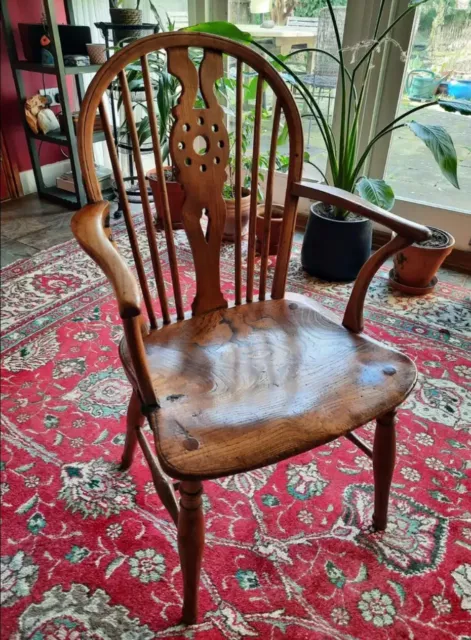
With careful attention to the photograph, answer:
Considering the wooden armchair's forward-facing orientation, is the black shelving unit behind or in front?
behind

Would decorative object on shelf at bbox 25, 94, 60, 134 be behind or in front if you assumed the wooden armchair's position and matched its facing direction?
behind

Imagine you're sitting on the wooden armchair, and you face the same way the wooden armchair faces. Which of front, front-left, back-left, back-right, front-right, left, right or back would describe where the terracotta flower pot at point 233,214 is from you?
back-left

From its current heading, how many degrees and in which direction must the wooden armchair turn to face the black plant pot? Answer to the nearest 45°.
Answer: approximately 135° to its left

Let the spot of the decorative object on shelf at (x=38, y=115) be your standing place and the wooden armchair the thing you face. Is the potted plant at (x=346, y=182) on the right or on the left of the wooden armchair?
left

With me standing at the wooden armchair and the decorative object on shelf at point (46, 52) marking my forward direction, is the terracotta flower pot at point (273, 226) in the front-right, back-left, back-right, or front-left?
front-right

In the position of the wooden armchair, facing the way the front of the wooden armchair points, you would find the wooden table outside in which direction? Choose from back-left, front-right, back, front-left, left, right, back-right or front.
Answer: back-left

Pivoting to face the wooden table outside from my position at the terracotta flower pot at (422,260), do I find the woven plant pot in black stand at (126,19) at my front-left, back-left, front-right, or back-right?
front-left

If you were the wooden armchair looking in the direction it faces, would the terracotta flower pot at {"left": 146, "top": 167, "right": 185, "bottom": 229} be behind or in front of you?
behind

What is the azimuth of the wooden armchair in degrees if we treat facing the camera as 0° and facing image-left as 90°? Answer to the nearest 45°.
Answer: approximately 315°
